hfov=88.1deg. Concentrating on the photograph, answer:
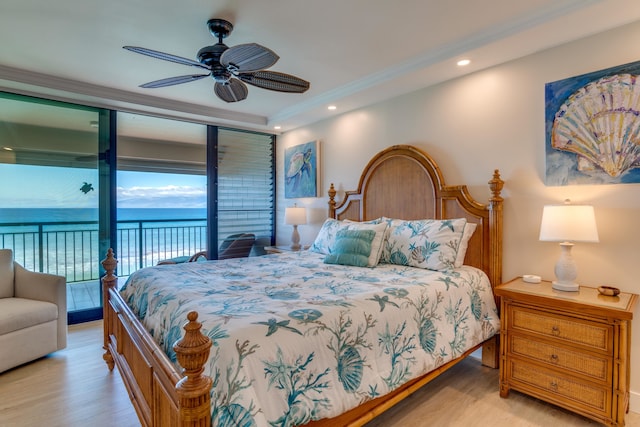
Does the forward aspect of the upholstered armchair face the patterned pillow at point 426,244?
yes

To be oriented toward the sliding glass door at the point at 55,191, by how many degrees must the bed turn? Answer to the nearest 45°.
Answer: approximately 90° to its right

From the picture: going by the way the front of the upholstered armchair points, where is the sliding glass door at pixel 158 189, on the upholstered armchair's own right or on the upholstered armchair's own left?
on the upholstered armchair's own left

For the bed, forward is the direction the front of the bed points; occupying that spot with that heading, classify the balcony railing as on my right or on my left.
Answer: on my right

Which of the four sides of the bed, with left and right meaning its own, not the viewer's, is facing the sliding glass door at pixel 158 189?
right

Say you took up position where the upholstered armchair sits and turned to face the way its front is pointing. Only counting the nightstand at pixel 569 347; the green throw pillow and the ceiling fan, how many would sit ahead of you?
3

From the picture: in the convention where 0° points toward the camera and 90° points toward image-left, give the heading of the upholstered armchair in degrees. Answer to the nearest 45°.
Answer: approximately 315°

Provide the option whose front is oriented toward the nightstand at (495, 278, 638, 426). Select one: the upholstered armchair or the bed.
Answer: the upholstered armchair
